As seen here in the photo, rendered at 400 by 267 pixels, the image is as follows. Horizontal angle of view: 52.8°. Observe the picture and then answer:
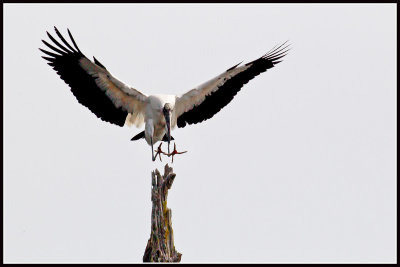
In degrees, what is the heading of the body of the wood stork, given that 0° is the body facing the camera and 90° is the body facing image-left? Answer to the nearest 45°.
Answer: approximately 0°
